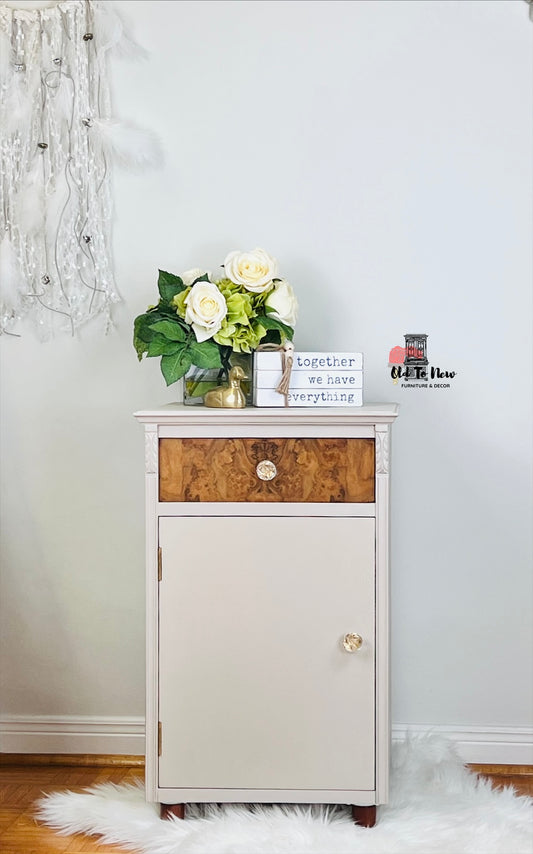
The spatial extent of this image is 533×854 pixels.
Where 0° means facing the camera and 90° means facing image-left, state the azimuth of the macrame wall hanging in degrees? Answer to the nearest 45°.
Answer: approximately 0°

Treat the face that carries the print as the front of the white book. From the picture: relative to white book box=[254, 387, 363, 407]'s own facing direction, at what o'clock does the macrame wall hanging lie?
The macrame wall hanging is roughly at 4 o'clock from the white book.
